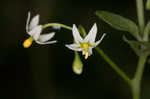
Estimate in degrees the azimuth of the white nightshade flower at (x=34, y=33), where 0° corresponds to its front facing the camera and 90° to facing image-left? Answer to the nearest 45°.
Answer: approximately 90°
